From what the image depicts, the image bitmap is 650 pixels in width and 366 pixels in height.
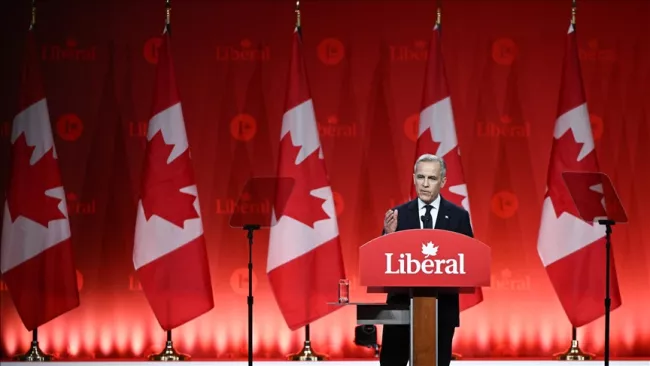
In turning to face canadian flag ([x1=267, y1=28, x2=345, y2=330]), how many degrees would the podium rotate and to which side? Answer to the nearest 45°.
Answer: approximately 180°

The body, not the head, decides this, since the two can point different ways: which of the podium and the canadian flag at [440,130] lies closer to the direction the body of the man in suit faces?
the podium

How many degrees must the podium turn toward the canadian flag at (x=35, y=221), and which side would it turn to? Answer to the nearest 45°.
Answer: approximately 135° to its right

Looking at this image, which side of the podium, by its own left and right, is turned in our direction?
front

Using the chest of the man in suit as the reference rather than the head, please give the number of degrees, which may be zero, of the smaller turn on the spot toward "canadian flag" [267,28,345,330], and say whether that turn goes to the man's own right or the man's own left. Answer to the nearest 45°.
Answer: approximately 180°

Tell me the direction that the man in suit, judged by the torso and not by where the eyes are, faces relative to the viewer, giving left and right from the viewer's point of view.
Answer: facing the viewer

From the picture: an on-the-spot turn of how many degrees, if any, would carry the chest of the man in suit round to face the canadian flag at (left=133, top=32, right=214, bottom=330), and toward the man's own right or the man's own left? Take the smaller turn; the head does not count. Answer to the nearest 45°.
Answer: approximately 135° to the man's own right

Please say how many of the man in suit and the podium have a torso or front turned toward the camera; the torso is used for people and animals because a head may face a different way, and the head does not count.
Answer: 2

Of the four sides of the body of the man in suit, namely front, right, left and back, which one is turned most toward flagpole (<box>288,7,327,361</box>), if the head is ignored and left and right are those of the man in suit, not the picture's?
back

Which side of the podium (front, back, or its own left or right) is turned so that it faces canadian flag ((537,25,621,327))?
back

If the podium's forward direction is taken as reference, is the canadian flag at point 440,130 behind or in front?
behind
